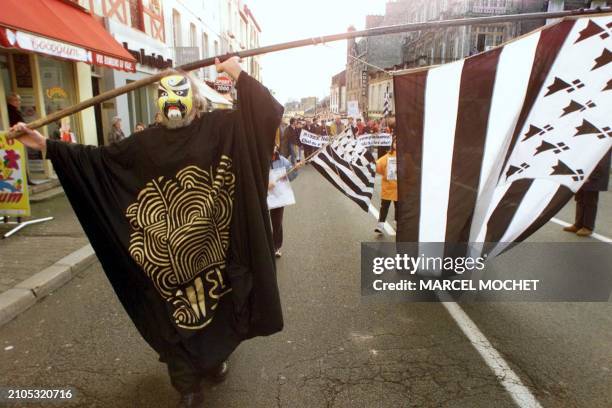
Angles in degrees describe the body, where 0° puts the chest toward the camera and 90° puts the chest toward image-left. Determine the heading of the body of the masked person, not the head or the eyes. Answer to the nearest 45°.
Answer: approximately 0°

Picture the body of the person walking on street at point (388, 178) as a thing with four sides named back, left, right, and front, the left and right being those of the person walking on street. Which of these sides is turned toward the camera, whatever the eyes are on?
front

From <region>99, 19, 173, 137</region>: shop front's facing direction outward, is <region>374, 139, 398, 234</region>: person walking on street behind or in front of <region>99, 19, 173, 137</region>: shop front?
in front

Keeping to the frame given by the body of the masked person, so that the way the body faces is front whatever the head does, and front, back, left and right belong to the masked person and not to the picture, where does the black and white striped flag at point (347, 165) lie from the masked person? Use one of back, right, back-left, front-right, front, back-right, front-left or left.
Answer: back-left

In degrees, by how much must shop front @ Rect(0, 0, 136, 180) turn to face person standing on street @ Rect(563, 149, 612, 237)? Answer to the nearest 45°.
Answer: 0° — it already faces them

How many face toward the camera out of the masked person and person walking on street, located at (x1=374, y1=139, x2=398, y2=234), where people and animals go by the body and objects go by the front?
2

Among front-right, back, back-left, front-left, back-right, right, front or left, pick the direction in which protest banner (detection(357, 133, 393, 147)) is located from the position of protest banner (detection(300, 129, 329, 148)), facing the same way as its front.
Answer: left

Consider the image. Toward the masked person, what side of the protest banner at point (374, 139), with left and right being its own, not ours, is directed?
front

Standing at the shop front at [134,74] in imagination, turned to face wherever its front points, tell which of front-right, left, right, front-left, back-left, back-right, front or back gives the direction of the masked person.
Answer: front-right

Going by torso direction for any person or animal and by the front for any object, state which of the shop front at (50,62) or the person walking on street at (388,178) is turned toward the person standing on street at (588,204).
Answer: the shop front

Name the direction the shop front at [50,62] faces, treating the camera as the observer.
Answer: facing the viewer and to the right of the viewer

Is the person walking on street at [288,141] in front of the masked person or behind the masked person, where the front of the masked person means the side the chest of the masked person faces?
behind

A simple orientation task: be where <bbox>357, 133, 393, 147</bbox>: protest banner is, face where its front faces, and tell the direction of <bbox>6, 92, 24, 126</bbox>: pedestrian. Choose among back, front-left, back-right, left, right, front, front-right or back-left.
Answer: right

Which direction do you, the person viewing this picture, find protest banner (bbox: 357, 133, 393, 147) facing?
facing the viewer
